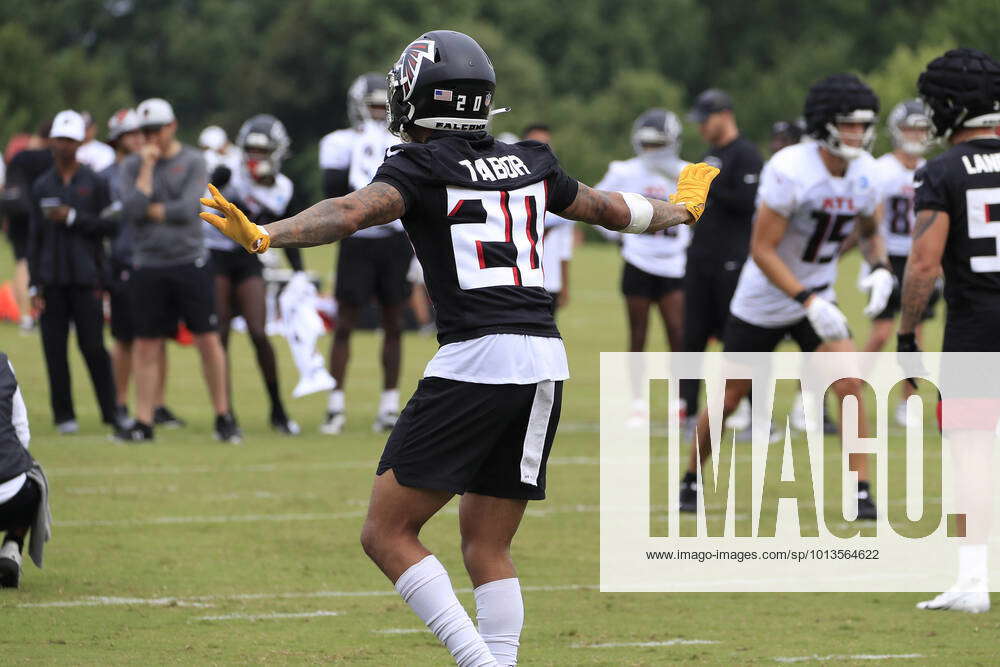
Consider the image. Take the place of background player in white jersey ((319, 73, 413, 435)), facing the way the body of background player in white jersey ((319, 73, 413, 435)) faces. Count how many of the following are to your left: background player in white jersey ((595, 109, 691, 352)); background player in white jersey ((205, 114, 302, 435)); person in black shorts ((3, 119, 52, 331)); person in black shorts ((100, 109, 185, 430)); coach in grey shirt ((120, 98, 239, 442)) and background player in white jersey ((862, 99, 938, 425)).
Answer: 2

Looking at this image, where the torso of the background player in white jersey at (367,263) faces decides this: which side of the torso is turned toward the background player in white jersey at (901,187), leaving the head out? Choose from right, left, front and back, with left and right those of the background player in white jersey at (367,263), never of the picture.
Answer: left

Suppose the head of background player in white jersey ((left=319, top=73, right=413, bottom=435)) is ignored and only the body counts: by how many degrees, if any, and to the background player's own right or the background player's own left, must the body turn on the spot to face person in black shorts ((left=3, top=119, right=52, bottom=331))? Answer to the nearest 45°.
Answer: approximately 135° to the background player's own right
